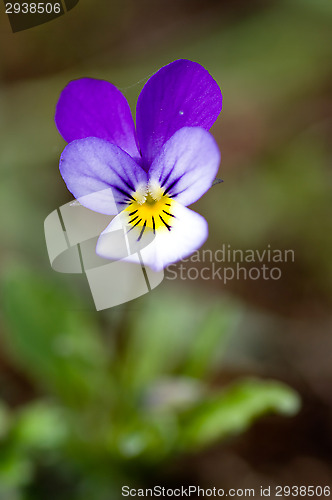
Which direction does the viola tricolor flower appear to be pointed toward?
toward the camera
